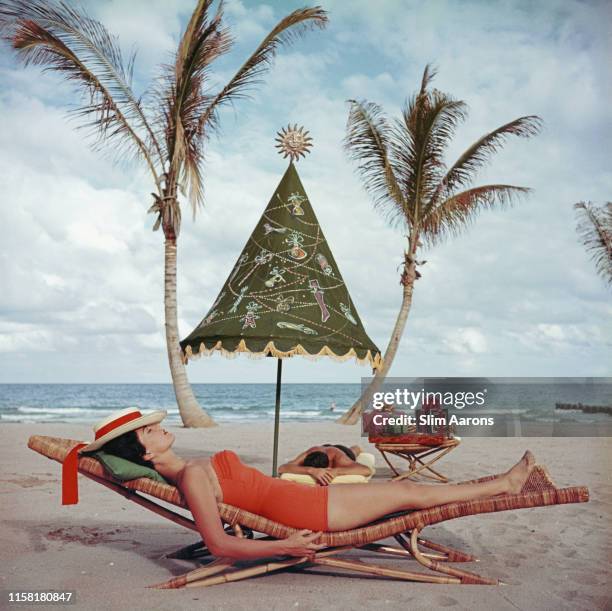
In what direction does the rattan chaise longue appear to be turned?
to the viewer's right

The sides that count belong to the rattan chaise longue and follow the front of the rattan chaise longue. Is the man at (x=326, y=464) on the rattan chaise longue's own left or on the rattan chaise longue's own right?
on the rattan chaise longue's own left

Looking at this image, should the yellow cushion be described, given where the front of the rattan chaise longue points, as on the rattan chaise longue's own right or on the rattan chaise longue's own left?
on the rattan chaise longue's own left

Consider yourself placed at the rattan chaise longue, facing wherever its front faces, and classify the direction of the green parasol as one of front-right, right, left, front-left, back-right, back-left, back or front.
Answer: left
